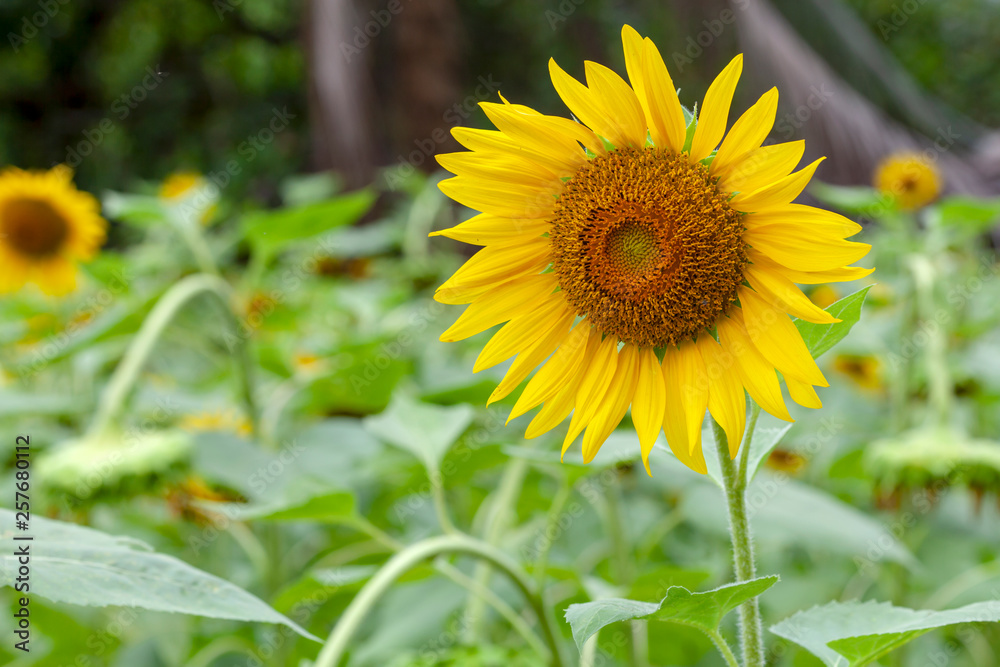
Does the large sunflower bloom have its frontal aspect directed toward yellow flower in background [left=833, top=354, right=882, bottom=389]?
no

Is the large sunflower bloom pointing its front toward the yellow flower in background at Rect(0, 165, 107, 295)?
no

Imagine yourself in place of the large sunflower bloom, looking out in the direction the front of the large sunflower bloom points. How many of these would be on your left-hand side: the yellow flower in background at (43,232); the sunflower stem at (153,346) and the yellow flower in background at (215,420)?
0

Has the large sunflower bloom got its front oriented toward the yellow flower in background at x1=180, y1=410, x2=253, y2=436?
no

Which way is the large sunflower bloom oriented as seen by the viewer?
toward the camera

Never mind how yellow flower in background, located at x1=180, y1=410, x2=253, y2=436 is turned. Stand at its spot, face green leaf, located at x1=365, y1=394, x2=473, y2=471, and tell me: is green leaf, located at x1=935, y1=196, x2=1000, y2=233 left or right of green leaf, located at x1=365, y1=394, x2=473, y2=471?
left

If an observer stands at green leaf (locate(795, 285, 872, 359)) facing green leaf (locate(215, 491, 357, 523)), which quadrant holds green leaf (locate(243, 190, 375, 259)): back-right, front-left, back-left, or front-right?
front-right

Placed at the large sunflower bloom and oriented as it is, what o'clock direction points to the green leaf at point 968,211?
The green leaf is roughly at 7 o'clock from the large sunflower bloom.

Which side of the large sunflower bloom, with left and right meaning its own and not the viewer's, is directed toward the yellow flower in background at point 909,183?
back

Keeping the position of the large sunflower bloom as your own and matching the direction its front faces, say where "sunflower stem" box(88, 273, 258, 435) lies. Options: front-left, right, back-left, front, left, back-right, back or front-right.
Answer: back-right

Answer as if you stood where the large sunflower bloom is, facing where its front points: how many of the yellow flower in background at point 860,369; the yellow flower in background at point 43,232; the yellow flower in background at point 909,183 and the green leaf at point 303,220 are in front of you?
0

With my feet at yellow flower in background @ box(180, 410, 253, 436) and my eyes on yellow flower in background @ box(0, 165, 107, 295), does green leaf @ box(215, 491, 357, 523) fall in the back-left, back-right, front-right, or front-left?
back-left
